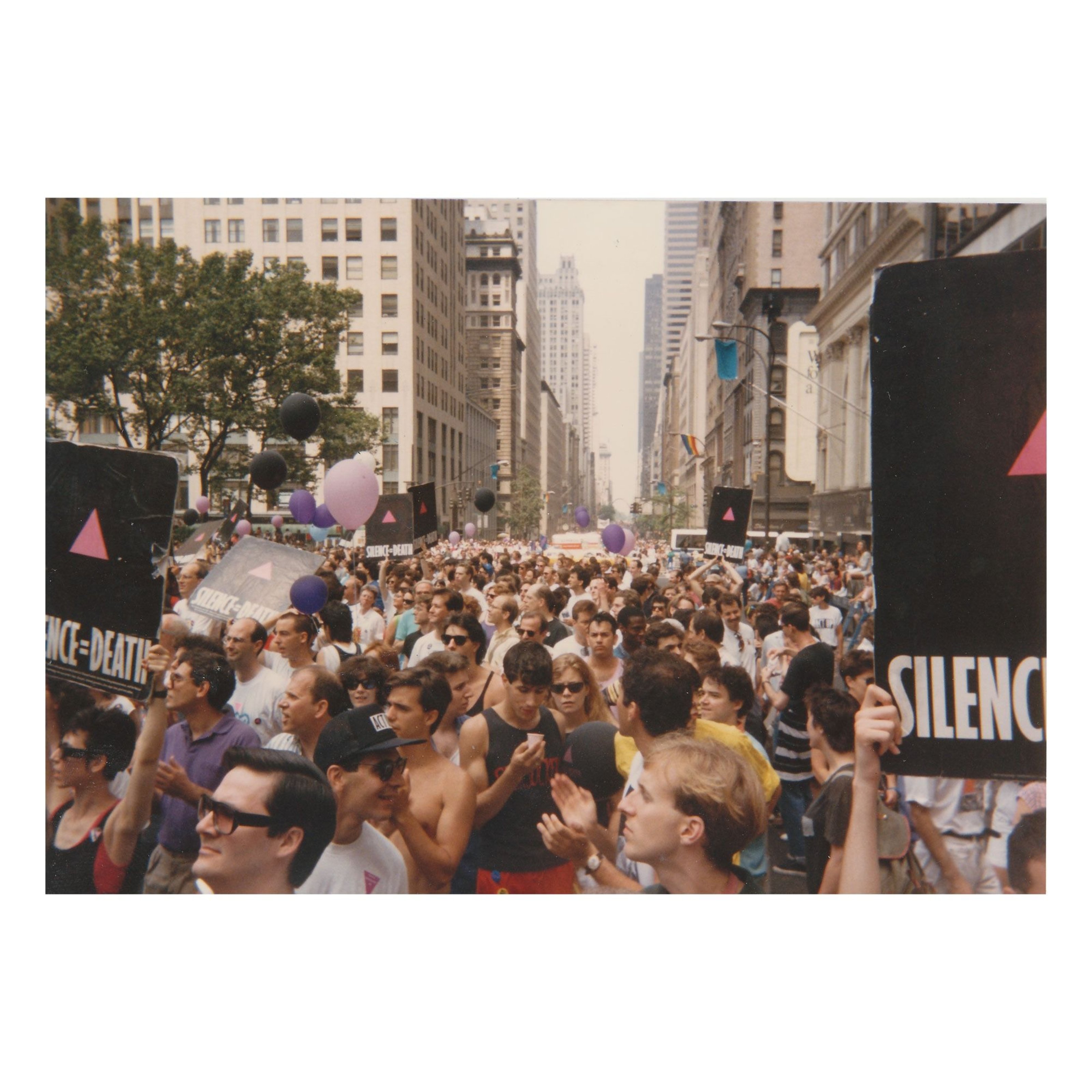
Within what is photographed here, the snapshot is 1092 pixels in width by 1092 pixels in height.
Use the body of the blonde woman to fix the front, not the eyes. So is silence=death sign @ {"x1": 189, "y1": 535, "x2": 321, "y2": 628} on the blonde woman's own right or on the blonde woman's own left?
on the blonde woman's own right

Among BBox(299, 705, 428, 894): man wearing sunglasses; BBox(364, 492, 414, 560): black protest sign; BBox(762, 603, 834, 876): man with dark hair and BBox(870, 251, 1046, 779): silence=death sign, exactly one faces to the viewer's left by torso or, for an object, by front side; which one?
the man with dark hair

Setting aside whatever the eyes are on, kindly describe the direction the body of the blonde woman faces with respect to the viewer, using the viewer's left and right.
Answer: facing the viewer and to the left of the viewer

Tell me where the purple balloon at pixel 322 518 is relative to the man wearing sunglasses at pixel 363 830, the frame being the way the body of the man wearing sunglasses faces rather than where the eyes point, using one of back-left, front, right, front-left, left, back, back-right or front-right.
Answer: back-left

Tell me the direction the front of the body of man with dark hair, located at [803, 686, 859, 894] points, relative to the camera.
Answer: to the viewer's left

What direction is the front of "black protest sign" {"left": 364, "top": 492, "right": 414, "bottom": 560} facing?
toward the camera

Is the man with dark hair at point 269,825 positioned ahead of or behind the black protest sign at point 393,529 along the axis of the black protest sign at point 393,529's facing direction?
ahead

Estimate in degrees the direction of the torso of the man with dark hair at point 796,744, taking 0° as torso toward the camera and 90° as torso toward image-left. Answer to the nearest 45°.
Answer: approximately 90°

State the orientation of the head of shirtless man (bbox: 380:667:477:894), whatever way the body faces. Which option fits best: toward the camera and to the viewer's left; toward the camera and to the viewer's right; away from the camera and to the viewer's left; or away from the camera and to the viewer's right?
toward the camera and to the viewer's left

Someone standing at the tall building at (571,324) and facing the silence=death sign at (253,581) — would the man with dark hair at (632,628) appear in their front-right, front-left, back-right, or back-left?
front-left

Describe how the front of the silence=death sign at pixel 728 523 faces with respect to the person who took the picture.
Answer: facing the viewer

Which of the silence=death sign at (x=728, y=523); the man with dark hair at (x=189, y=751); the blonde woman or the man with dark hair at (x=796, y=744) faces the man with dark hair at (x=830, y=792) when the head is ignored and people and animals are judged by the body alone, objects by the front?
the silence=death sign

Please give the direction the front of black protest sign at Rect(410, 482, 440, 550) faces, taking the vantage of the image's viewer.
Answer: facing the viewer and to the right of the viewer
